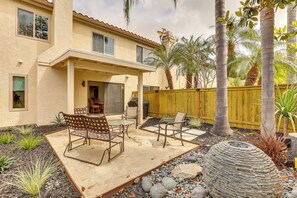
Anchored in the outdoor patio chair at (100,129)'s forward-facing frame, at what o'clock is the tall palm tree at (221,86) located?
The tall palm tree is roughly at 1 o'clock from the outdoor patio chair.

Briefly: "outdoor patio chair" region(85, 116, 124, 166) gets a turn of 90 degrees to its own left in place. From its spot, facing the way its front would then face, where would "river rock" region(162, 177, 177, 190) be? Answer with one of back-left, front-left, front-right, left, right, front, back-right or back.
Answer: back

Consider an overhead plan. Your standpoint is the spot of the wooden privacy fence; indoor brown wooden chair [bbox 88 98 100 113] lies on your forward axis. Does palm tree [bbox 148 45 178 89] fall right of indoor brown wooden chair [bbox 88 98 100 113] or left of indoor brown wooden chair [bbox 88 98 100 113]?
right

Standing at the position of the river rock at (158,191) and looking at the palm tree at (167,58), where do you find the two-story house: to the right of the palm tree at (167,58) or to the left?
left

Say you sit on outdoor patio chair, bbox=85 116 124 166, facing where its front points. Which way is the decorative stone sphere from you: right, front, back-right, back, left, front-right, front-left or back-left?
right

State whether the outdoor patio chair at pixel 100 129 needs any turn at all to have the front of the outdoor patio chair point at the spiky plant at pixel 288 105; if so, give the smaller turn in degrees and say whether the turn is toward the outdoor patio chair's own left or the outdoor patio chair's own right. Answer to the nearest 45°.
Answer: approximately 45° to the outdoor patio chair's own right

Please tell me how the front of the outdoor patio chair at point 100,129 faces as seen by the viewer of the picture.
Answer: facing away from the viewer and to the right of the viewer
